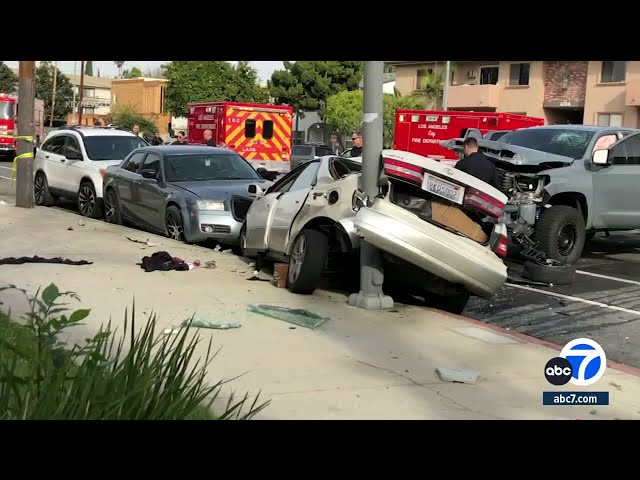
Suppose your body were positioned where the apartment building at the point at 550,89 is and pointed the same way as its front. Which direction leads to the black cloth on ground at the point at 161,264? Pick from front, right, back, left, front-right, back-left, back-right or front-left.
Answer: front

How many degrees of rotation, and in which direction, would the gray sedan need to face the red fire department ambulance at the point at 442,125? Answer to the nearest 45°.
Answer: approximately 90° to its left

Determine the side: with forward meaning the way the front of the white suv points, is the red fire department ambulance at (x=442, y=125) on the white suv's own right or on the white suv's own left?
on the white suv's own left

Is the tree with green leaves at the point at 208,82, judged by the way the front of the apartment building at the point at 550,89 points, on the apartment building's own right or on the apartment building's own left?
on the apartment building's own right

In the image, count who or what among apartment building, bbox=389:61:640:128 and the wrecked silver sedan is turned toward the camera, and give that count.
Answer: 1

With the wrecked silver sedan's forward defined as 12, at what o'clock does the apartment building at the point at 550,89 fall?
The apartment building is roughly at 2 o'clock from the wrecked silver sedan.

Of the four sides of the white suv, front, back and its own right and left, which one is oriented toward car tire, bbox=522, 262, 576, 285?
front

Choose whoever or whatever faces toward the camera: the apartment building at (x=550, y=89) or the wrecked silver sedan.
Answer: the apartment building

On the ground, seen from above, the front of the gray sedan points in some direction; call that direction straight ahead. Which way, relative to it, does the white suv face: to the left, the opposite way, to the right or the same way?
the same way

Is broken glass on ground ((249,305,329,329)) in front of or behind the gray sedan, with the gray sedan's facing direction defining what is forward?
in front

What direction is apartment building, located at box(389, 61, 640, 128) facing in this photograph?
toward the camera

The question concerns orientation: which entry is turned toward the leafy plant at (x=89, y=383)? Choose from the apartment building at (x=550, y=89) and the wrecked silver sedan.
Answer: the apartment building

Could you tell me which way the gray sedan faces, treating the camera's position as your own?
facing the viewer and to the right of the viewer

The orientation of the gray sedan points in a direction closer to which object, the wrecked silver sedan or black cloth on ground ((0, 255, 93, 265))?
the wrecked silver sedan

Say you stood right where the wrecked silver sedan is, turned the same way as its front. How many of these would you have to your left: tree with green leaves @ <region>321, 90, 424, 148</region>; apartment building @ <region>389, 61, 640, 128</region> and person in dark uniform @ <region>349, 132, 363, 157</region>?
0

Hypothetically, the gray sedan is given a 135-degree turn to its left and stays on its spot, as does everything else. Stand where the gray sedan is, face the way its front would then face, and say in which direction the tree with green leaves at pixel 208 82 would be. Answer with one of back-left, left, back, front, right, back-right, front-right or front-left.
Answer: front

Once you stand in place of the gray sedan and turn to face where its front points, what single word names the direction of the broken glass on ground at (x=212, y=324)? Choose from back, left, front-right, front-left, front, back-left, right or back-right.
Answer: front-right

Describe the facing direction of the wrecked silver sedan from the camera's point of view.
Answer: facing away from the viewer and to the left of the viewer
